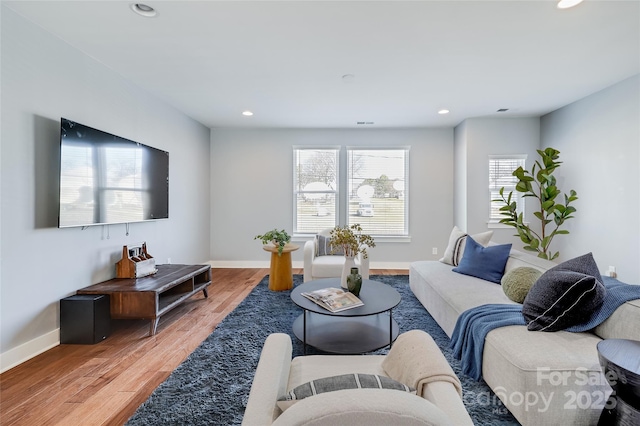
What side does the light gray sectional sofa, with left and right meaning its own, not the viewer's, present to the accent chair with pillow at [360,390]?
front

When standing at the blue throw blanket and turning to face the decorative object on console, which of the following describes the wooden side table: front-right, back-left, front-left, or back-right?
front-right

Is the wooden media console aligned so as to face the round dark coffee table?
yes

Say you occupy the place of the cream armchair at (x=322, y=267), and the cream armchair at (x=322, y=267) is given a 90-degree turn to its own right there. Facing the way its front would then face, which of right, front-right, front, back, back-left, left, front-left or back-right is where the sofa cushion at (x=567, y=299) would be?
back-left

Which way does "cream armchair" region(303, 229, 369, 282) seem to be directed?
toward the camera

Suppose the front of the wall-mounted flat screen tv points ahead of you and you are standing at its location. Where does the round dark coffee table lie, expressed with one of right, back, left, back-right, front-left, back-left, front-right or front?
front

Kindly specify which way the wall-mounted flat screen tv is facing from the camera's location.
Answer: facing the viewer and to the right of the viewer

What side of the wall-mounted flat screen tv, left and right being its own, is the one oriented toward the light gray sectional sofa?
front

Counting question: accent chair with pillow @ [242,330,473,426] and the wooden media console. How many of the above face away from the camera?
1

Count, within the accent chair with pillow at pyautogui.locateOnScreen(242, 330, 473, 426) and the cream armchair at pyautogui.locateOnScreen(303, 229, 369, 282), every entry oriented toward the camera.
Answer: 1

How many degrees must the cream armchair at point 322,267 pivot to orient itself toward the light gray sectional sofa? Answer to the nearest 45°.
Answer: approximately 45° to its left

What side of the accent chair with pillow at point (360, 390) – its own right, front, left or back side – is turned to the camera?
back

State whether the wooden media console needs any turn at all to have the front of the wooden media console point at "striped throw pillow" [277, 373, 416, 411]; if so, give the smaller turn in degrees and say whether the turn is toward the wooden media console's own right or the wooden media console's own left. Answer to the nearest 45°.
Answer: approximately 45° to the wooden media console's own right

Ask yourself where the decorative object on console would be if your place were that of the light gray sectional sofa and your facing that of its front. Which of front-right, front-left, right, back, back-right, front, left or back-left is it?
front-right

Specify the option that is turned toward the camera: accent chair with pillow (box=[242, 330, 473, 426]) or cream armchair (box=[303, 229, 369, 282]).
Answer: the cream armchair

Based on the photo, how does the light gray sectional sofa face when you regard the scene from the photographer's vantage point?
facing the viewer and to the left of the viewer

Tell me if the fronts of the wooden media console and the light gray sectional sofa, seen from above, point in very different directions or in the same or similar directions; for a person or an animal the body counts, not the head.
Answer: very different directions

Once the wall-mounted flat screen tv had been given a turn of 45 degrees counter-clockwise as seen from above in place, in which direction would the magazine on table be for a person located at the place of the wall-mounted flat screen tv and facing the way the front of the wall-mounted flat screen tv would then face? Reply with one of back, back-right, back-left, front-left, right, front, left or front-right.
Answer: front-right

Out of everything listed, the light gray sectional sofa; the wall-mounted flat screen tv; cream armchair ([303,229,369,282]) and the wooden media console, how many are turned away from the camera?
0
